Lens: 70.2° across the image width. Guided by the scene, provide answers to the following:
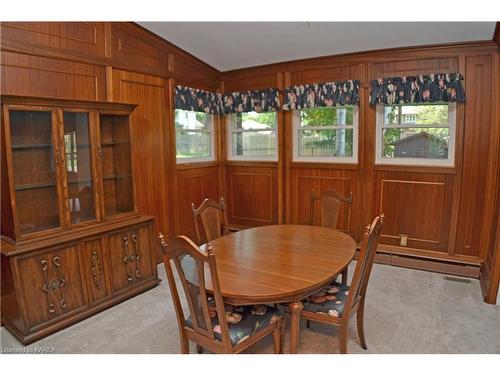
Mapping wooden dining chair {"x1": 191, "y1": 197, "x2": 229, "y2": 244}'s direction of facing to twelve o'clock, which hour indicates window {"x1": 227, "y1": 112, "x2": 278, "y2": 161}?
The window is roughly at 8 o'clock from the wooden dining chair.

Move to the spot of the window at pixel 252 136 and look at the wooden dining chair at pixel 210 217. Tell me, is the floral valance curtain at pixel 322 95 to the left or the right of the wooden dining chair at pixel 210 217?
left

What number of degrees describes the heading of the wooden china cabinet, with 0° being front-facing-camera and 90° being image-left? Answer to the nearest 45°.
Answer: approximately 315°

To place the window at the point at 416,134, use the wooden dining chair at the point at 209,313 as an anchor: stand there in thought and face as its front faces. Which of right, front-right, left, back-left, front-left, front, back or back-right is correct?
front

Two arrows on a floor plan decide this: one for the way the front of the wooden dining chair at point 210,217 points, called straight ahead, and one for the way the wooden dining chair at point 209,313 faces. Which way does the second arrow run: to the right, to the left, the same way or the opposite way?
to the left

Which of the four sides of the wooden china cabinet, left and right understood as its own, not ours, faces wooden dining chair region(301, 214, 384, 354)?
front

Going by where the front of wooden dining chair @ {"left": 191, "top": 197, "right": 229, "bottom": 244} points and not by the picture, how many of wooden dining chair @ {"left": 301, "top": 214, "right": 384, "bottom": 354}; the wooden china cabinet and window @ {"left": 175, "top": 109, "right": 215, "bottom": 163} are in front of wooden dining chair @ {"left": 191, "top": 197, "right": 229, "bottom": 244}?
1

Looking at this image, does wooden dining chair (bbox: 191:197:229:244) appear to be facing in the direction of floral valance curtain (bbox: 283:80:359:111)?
no

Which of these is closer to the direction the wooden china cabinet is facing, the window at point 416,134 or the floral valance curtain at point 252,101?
the window

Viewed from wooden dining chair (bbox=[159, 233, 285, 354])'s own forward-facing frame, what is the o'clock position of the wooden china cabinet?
The wooden china cabinet is roughly at 9 o'clock from the wooden dining chair.

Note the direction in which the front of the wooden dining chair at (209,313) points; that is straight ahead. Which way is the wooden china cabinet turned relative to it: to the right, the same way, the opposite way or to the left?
to the right

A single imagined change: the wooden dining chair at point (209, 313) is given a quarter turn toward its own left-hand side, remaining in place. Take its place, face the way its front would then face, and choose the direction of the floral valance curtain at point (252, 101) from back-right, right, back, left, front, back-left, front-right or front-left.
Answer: front-right

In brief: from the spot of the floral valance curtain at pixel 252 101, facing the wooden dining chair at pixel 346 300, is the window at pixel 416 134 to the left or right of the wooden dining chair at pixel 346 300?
left

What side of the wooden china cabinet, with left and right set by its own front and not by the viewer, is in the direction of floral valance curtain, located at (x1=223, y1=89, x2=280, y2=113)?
left

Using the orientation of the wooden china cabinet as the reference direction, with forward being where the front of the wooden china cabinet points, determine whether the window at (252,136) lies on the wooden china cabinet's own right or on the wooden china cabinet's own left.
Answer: on the wooden china cabinet's own left

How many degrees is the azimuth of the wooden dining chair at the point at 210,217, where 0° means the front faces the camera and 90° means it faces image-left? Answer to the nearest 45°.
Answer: approximately 315°

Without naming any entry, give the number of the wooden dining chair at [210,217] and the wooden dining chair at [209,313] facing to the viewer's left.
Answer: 0

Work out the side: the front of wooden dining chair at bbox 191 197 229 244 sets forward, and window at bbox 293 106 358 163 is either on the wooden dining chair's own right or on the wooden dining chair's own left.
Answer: on the wooden dining chair's own left

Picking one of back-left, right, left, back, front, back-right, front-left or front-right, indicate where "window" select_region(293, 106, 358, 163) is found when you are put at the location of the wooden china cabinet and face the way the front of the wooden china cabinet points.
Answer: front-left

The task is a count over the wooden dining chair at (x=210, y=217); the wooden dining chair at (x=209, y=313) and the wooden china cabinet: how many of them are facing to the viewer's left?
0

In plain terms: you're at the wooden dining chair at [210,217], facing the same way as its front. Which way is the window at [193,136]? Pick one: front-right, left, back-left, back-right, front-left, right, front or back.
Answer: back-left

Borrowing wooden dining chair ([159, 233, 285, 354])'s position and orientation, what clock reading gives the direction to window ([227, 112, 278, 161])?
The window is roughly at 11 o'clock from the wooden dining chair.
